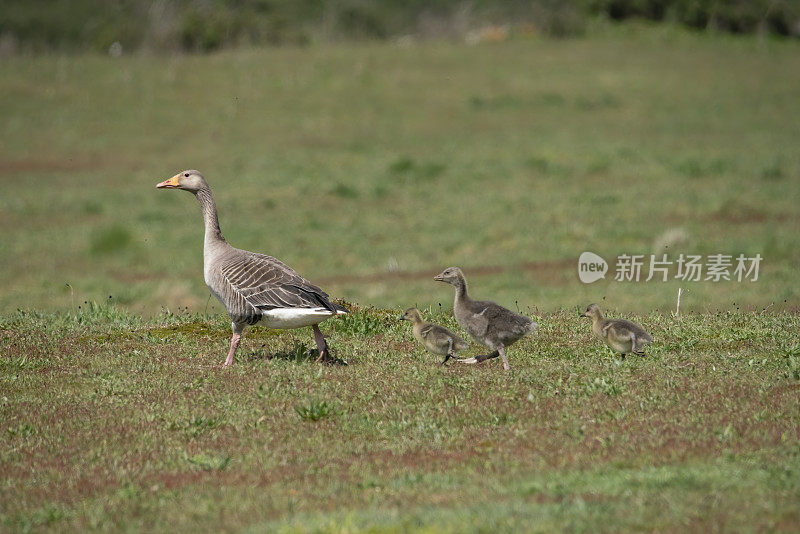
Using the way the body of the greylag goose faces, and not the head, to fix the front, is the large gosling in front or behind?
behind

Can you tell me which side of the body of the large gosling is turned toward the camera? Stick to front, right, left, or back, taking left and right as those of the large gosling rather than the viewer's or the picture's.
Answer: left

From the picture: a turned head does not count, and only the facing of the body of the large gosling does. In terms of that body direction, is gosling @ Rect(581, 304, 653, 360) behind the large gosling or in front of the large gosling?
behind

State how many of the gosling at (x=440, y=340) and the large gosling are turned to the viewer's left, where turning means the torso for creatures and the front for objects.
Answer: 2

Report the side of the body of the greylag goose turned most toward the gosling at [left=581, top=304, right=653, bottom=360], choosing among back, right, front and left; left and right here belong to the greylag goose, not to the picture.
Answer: back

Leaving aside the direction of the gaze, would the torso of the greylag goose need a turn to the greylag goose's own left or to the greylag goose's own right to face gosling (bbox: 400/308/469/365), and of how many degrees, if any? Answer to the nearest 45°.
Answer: approximately 180°

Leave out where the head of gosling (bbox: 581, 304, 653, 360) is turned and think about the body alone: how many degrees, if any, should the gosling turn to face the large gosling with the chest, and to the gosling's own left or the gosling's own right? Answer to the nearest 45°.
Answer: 0° — it already faces it

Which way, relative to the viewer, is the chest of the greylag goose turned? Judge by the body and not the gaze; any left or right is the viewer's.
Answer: facing to the left of the viewer

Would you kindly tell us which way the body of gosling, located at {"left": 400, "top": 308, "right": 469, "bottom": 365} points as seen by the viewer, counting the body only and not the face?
to the viewer's left

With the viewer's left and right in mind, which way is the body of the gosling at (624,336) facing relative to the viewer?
facing to the left of the viewer

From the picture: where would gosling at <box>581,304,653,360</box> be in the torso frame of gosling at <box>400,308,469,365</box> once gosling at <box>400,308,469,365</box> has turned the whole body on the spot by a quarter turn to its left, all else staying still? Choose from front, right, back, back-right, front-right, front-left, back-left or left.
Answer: left
